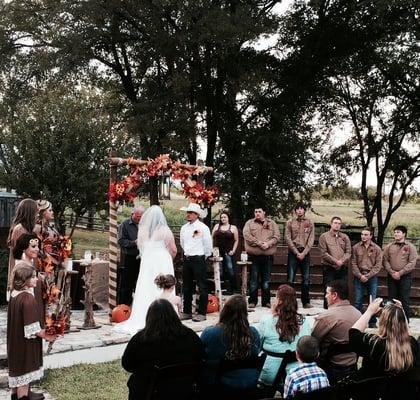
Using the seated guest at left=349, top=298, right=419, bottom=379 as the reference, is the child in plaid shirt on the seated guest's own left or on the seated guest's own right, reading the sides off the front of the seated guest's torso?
on the seated guest's own left

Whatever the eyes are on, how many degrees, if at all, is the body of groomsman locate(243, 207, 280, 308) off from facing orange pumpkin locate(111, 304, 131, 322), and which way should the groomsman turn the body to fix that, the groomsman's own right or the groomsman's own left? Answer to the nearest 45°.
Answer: approximately 45° to the groomsman's own right

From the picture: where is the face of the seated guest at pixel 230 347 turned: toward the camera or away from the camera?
away from the camera

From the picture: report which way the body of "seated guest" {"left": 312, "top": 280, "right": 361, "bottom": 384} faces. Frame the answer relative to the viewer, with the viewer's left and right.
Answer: facing away from the viewer and to the left of the viewer

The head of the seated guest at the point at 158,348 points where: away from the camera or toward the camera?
away from the camera

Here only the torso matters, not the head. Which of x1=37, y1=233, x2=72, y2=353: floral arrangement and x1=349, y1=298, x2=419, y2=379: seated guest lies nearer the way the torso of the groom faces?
the floral arrangement

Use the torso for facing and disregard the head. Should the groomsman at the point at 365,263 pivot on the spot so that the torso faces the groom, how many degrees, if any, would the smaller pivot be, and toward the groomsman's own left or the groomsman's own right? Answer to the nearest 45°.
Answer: approximately 90° to the groomsman's own right

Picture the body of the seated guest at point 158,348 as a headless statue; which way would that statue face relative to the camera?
away from the camera

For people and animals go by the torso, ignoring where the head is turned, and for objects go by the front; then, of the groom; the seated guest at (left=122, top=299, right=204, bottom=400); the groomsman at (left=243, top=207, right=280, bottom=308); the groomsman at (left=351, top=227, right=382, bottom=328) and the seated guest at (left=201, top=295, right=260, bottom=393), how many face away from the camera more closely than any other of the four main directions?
2

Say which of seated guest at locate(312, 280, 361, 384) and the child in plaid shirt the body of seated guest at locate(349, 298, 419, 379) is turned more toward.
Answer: the seated guest

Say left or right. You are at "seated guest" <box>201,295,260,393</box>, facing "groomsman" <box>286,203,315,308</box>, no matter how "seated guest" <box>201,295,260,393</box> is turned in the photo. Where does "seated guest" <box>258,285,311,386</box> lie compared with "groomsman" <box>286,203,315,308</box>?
right

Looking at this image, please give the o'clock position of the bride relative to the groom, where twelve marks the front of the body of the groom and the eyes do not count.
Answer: The bride is roughly at 12 o'clock from the groom.
